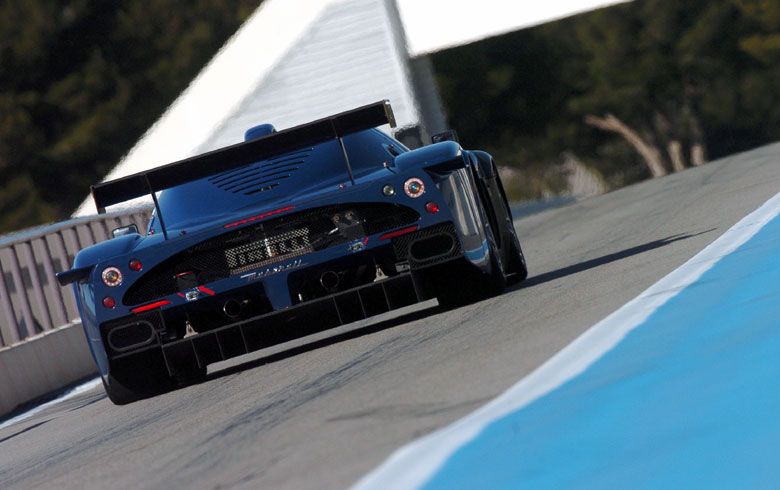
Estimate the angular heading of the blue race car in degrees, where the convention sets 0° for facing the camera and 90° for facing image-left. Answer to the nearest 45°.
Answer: approximately 180°

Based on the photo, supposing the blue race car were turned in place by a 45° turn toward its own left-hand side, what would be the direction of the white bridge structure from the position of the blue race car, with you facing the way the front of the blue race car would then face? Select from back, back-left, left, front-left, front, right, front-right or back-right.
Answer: front-right

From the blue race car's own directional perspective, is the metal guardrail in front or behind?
in front
